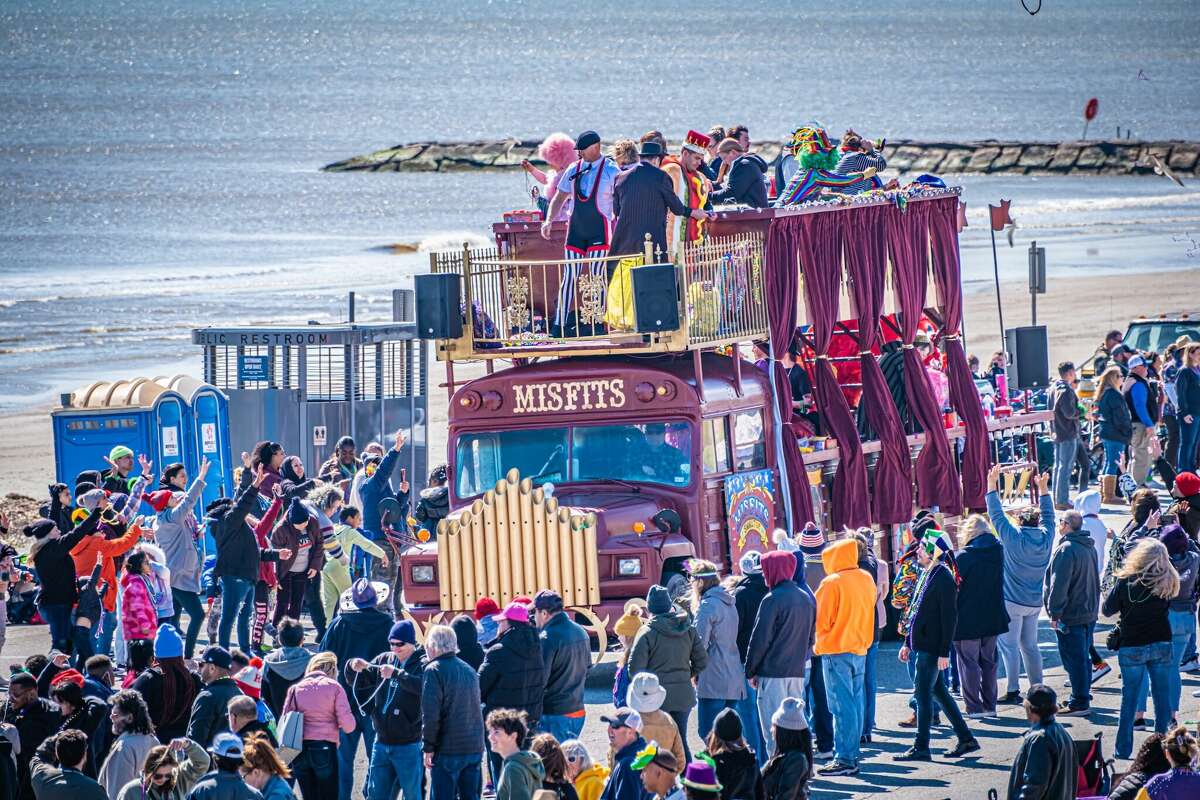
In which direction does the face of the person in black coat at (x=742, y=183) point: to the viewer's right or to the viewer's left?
to the viewer's left

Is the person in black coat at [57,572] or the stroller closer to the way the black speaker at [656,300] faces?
the stroller

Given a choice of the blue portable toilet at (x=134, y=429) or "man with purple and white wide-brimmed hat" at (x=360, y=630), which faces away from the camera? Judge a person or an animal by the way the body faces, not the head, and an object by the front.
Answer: the man with purple and white wide-brimmed hat

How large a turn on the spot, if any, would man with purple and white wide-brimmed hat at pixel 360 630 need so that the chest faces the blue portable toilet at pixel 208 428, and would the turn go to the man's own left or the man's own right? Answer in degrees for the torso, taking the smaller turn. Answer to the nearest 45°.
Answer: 0° — they already face it

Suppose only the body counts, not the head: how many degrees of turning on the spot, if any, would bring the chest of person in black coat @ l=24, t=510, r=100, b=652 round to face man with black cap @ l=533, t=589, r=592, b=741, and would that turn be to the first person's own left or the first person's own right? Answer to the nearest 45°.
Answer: approximately 45° to the first person's own right

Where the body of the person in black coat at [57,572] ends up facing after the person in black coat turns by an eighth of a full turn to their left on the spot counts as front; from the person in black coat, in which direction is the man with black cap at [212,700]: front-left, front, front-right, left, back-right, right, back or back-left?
back-right

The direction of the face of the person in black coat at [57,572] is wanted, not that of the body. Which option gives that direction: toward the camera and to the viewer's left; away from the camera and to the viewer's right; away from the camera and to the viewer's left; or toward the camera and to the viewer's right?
away from the camera and to the viewer's right
